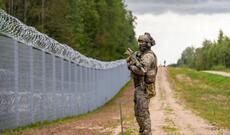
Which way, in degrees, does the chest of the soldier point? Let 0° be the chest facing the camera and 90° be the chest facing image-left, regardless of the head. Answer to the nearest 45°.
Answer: approximately 90°

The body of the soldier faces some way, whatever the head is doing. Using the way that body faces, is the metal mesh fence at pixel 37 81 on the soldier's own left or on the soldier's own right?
on the soldier's own right
